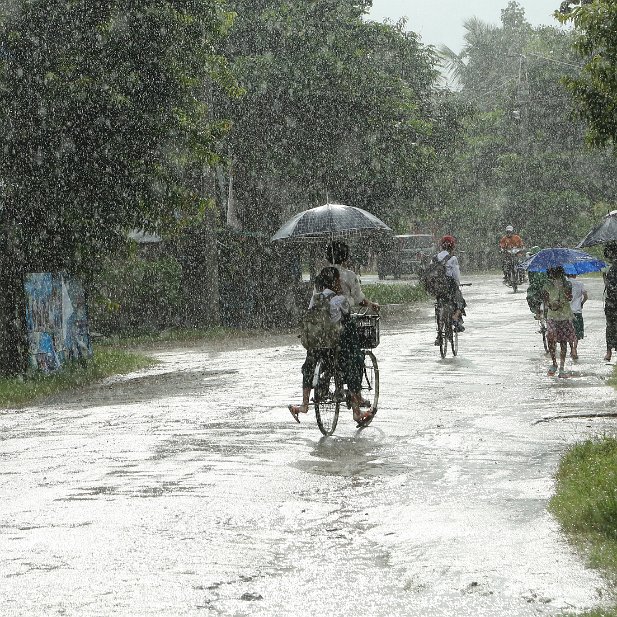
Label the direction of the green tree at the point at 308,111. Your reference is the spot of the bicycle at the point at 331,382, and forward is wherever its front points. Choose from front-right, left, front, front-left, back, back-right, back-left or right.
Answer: front-left

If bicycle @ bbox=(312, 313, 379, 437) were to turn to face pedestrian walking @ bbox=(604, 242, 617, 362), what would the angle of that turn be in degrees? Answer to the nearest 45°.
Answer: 0° — it already faces them

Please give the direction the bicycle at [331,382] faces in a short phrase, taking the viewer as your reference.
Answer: facing away from the viewer and to the right of the viewer

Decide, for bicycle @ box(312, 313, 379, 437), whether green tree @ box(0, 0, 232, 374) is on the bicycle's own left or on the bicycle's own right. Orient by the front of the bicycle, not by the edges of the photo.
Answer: on the bicycle's own left

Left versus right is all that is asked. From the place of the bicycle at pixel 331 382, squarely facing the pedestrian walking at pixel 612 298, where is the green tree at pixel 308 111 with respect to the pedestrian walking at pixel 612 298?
left

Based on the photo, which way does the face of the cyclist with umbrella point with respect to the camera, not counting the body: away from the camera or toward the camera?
away from the camera

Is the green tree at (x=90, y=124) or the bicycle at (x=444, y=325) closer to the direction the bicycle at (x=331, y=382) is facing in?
the bicycle

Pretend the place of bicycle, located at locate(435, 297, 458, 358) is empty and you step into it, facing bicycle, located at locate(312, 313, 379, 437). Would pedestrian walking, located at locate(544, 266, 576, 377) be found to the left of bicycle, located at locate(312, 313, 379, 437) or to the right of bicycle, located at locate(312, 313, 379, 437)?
left

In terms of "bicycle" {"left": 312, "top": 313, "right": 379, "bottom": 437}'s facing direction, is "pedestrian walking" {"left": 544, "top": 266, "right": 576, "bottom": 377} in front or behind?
in front

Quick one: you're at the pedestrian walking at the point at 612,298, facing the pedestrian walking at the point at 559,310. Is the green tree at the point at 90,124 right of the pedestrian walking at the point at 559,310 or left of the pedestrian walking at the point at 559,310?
right

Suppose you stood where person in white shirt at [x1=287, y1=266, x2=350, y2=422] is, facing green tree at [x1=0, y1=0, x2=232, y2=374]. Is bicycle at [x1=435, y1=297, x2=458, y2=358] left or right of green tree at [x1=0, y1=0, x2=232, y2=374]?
right
